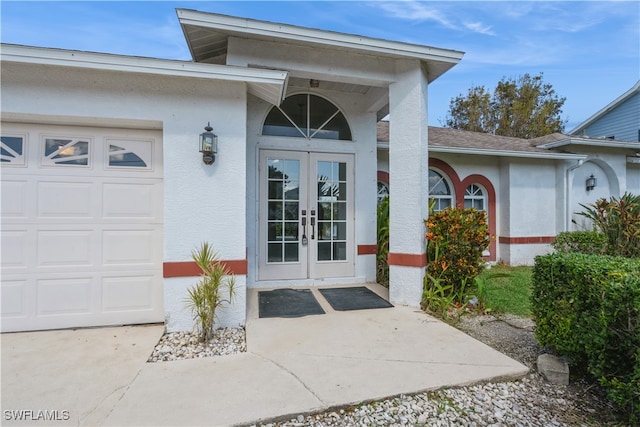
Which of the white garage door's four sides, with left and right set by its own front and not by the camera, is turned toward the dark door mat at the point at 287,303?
left

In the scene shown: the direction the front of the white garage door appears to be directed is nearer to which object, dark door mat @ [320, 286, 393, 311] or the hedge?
the hedge

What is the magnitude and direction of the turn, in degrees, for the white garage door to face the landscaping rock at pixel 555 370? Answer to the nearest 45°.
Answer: approximately 45° to its left

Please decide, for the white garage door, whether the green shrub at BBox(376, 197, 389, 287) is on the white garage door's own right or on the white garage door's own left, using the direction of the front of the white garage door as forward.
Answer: on the white garage door's own left

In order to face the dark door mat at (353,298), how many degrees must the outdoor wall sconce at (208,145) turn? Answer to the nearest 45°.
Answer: approximately 90° to its left

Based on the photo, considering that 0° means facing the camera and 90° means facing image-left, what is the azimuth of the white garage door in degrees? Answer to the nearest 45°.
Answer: approximately 0°

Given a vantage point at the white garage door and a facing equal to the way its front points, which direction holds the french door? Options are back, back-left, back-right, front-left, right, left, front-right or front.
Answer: left

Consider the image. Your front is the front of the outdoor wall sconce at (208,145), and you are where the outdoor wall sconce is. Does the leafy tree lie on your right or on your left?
on your left

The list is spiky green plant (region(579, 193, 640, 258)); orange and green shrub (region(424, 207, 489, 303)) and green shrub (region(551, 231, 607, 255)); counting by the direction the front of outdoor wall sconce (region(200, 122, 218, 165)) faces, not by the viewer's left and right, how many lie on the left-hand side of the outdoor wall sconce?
3

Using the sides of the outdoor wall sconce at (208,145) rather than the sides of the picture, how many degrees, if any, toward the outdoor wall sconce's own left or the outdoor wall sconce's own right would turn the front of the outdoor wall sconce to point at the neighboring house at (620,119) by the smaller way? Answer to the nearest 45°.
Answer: approximately 90° to the outdoor wall sconce's own left

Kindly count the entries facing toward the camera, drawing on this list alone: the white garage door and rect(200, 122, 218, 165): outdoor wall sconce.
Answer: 2

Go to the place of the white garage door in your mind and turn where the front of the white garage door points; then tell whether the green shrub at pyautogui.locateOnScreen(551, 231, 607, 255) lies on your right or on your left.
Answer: on your left

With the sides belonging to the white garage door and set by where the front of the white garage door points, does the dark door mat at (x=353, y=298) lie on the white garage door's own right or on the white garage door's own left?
on the white garage door's own left

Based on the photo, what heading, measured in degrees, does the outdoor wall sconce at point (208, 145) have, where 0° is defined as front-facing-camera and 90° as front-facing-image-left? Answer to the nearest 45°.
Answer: approximately 0°

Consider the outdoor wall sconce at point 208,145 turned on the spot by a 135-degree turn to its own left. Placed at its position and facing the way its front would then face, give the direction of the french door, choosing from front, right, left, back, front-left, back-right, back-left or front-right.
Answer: front
